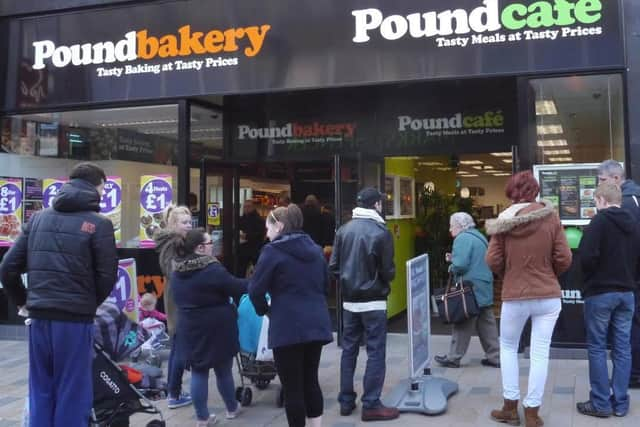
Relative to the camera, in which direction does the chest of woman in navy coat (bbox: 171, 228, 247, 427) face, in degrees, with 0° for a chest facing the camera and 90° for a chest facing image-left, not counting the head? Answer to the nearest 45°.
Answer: approximately 225°

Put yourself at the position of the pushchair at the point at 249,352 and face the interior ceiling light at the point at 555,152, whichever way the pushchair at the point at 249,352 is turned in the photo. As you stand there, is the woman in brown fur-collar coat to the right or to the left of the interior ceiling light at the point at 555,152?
right

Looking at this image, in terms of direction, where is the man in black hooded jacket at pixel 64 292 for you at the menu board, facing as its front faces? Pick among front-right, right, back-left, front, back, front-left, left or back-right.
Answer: front-right

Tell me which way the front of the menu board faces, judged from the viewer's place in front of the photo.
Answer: facing the viewer

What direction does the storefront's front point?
toward the camera

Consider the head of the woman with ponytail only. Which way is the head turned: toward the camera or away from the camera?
away from the camera

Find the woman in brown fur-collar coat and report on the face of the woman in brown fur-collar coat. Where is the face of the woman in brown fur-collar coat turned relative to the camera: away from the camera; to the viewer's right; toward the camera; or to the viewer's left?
away from the camera

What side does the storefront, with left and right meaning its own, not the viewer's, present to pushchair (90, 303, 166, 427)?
front

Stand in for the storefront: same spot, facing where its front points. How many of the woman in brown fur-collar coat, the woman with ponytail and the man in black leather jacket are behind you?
0

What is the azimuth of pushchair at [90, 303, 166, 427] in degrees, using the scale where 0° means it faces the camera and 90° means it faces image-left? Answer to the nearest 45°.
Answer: approximately 270°

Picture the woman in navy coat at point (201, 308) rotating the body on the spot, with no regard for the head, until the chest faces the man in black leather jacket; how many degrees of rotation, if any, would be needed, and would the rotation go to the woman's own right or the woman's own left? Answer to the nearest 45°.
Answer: approximately 45° to the woman's own right
